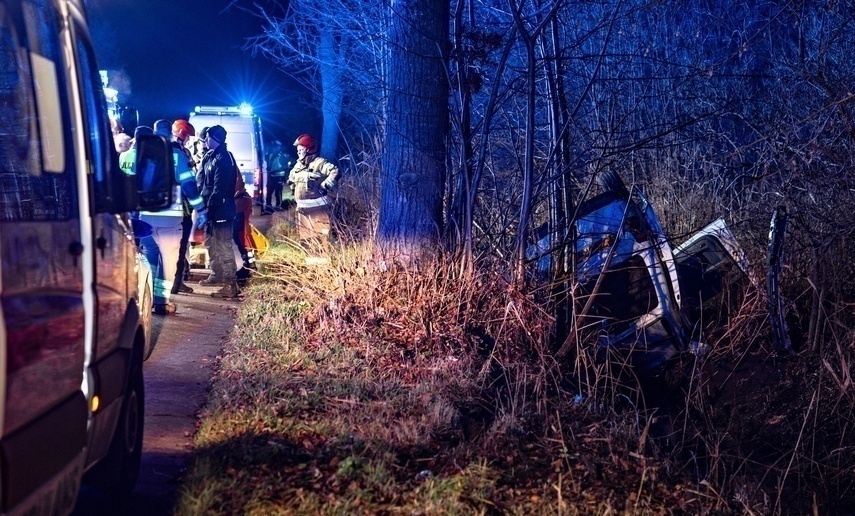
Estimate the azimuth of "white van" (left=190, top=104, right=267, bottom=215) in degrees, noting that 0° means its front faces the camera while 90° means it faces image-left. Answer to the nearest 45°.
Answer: approximately 180°

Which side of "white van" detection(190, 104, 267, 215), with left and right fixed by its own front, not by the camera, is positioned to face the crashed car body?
back

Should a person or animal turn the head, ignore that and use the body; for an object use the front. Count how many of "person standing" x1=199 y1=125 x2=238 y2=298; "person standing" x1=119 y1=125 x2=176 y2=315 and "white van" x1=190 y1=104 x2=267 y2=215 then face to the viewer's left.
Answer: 1

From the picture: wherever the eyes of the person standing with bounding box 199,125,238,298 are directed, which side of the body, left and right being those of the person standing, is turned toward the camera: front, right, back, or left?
left

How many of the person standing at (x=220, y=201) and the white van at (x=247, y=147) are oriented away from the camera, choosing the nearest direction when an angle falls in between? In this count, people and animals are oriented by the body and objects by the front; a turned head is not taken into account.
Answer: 1

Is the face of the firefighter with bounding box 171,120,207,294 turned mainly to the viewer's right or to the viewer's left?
to the viewer's right
